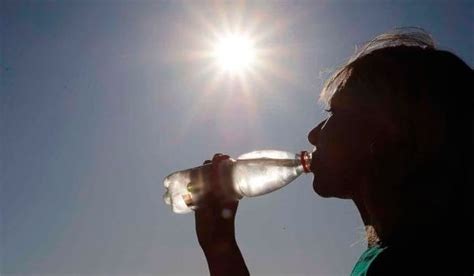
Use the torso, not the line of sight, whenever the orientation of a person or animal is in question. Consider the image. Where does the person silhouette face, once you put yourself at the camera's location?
facing to the left of the viewer
